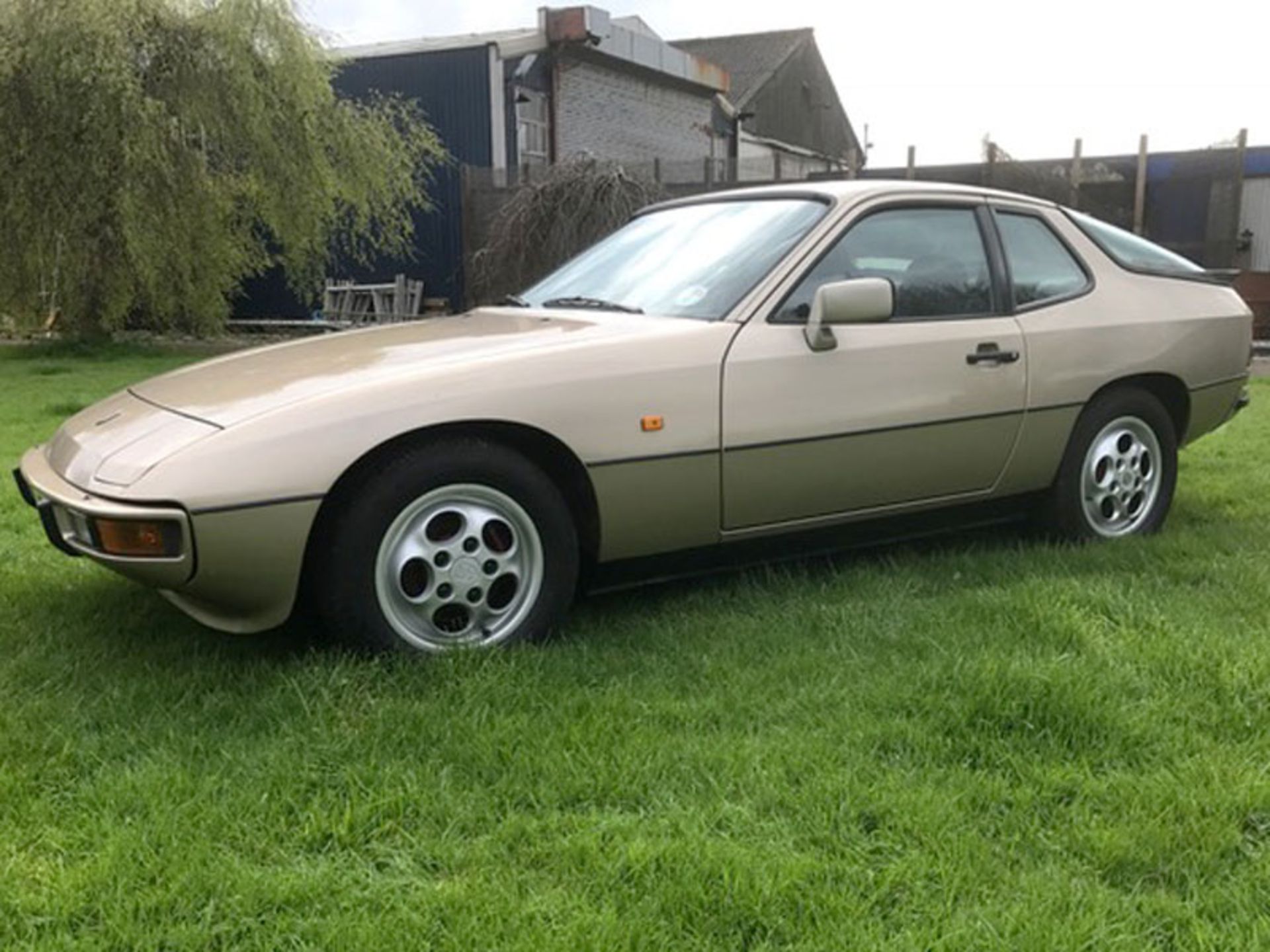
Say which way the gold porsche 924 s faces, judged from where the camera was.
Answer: facing the viewer and to the left of the viewer

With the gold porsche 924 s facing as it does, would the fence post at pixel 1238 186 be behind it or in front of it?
behind

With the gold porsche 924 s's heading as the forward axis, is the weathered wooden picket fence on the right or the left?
on its right

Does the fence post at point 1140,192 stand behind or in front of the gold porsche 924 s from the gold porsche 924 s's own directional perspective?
behind

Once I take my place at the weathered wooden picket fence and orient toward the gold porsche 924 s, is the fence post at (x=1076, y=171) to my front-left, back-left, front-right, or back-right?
front-left

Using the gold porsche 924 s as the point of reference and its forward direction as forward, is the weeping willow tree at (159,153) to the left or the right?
on its right
